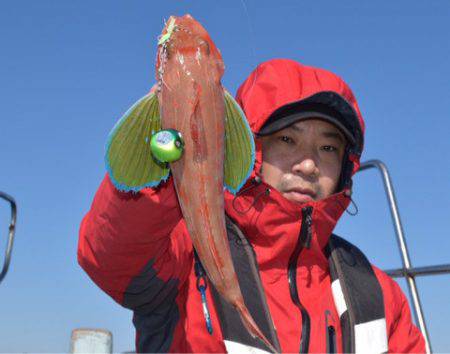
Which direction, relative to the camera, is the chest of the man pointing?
toward the camera

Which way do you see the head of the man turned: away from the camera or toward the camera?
toward the camera
